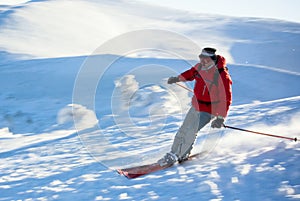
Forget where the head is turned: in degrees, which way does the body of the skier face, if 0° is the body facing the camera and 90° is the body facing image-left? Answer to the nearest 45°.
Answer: approximately 45°

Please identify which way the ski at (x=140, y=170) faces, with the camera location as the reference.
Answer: facing the viewer and to the left of the viewer

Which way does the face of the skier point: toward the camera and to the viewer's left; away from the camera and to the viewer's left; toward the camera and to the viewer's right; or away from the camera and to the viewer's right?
toward the camera and to the viewer's left
